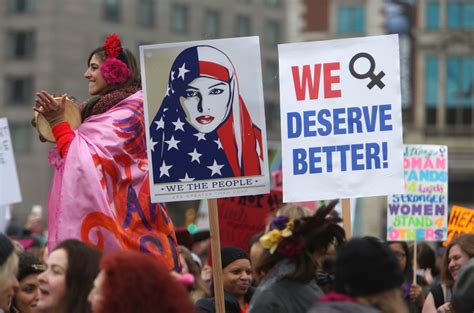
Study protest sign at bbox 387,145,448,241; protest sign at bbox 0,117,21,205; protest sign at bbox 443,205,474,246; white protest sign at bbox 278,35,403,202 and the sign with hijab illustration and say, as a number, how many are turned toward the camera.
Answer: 5

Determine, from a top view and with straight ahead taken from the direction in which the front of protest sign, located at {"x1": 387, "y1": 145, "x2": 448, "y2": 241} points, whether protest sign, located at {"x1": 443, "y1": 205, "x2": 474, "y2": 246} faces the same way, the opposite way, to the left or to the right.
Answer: the same way

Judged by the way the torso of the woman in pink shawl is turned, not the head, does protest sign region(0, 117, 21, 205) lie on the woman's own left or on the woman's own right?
on the woman's own right

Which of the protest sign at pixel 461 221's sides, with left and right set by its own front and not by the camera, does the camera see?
front

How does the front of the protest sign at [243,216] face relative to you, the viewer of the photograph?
facing the viewer

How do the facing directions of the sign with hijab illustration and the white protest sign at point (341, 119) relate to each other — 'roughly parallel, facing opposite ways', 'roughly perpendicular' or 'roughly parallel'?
roughly parallel

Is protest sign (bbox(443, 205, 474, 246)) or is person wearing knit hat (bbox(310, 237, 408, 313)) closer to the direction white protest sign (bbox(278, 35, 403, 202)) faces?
the person wearing knit hat

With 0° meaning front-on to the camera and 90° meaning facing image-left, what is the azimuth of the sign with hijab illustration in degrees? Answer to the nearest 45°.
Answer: approximately 0°

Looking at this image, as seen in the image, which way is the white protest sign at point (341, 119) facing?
toward the camera
